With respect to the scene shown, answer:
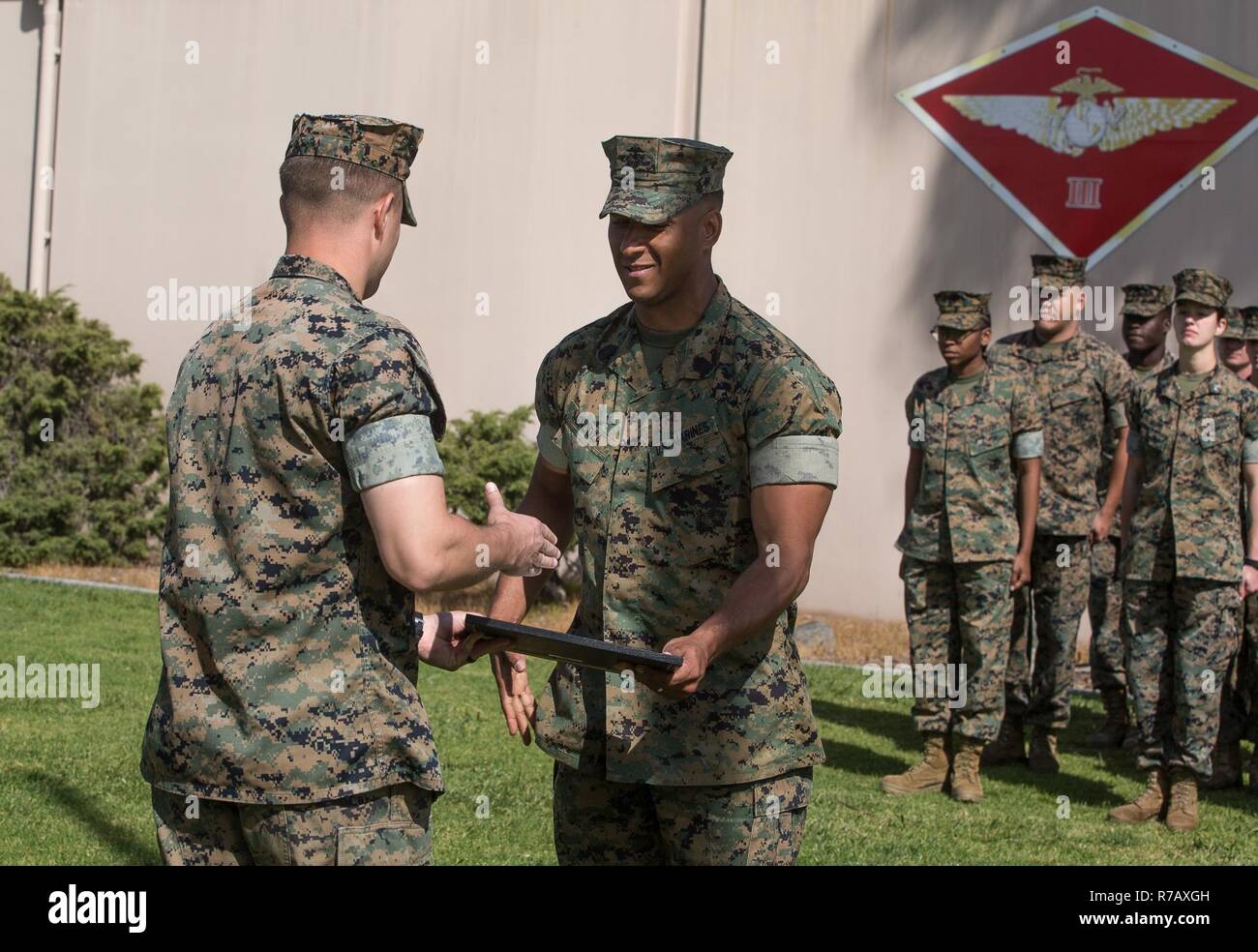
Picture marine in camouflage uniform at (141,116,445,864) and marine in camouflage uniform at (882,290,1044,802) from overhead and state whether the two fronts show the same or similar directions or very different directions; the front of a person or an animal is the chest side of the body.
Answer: very different directions

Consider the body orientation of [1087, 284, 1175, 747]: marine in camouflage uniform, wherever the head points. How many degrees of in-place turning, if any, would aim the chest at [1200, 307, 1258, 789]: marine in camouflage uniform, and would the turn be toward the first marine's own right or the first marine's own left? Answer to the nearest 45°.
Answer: approximately 90° to the first marine's own left

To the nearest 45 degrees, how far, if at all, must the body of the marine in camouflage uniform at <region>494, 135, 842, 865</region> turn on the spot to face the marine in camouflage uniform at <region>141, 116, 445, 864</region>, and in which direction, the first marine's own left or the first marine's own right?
0° — they already face them

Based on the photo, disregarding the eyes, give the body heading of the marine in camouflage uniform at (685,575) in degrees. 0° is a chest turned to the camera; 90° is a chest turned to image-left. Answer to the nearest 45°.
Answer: approximately 45°

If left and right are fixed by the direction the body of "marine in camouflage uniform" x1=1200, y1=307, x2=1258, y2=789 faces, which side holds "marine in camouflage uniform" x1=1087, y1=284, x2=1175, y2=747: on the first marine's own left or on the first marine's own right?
on the first marine's own right

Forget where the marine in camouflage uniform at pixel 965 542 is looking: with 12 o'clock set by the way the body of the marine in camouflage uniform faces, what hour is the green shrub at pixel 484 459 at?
The green shrub is roughly at 3 o'clock from the marine in camouflage uniform.

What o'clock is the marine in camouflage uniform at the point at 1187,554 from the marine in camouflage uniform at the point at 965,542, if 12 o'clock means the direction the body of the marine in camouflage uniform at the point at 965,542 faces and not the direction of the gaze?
the marine in camouflage uniform at the point at 1187,554 is roughly at 8 o'clock from the marine in camouflage uniform at the point at 965,542.
